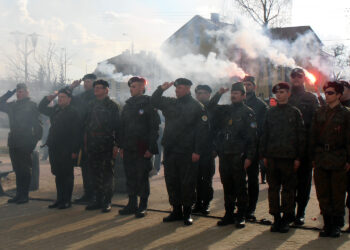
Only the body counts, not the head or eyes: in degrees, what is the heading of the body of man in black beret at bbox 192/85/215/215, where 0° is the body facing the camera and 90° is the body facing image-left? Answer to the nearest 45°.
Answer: approximately 45°

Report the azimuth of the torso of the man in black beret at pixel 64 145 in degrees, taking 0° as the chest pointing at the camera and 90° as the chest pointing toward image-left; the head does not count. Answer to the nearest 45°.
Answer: approximately 45°

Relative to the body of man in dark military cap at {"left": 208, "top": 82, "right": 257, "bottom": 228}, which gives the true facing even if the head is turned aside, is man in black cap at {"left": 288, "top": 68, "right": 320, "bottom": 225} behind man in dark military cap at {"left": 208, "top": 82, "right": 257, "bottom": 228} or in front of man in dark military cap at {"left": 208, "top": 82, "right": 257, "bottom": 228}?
behind

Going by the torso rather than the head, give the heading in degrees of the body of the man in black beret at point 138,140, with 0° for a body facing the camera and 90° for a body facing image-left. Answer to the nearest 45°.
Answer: approximately 45°

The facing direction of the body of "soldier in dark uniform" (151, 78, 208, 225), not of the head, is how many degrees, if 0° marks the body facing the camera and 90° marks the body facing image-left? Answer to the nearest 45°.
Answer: approximately 45°

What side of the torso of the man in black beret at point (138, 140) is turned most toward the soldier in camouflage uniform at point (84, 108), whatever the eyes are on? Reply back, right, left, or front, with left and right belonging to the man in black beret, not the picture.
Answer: right

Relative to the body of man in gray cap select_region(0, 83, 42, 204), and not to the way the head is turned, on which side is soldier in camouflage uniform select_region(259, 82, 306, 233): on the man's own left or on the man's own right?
on the man's own left

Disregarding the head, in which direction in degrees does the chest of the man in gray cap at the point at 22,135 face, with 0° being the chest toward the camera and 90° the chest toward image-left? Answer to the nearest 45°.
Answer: approximately 45°
